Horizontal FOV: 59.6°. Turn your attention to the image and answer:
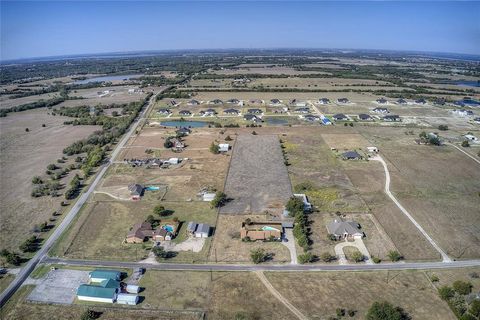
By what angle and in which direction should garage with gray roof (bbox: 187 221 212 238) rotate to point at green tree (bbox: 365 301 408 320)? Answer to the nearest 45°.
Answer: approximately 45° to its left

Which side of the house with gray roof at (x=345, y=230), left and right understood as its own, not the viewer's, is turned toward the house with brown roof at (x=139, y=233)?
right

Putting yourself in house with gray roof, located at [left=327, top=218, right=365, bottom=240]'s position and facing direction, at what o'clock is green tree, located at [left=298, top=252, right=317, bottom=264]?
The green tree is roughly at 1 o'clock from the house with gray roof.

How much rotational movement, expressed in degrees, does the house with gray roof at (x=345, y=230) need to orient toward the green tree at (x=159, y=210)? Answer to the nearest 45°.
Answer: approximately 90° to its right

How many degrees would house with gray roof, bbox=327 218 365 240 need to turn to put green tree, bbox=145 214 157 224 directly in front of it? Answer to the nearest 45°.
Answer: approximately 90° to its right

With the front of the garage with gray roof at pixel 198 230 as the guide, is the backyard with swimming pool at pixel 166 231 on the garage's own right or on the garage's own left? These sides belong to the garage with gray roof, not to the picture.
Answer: on the garage's own right

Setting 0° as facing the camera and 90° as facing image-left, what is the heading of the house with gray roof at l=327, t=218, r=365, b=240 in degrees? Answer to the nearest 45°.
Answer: approximately 0°

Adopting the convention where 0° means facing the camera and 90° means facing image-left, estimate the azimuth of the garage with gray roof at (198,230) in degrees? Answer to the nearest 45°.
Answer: approximately 0°

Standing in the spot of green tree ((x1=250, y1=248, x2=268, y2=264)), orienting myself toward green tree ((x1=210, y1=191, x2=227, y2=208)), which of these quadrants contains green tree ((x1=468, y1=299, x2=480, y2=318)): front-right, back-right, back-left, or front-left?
back-right

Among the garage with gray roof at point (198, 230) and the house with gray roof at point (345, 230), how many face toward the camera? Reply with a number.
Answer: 2

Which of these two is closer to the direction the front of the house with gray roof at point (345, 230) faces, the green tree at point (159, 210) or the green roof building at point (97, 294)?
the green roof building
